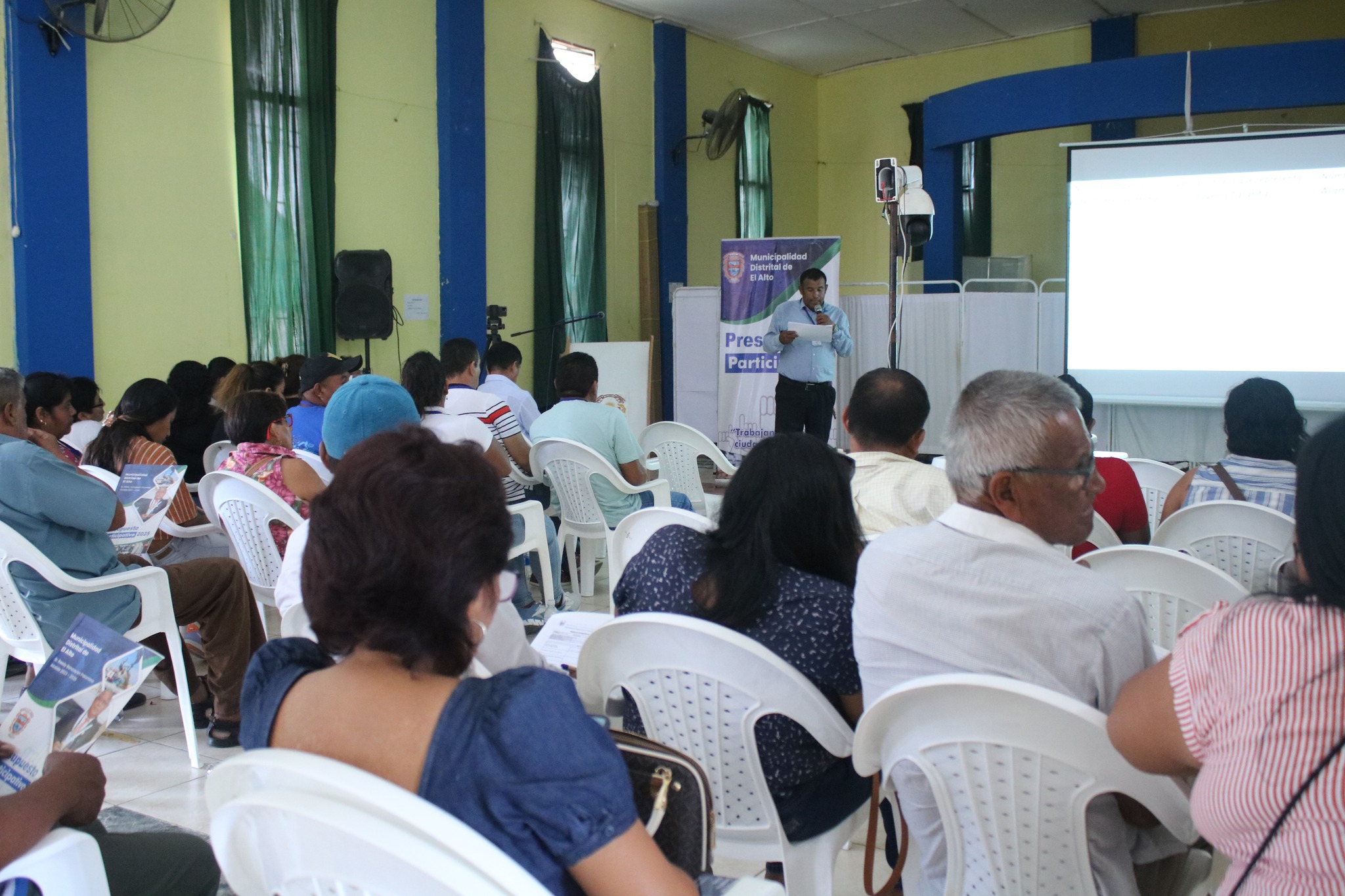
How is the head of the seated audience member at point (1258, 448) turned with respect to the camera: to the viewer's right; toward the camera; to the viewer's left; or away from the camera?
away from the camera

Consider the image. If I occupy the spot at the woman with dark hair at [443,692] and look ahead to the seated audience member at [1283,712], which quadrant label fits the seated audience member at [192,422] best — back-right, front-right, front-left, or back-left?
back-left

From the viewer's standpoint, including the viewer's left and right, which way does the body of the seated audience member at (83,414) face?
facing to the right of the viewer

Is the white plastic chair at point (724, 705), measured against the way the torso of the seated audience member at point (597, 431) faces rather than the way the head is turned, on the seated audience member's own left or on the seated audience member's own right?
on the seated audience member's own right

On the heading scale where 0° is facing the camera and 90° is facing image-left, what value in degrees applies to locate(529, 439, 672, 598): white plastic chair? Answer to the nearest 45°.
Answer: approximately 225°

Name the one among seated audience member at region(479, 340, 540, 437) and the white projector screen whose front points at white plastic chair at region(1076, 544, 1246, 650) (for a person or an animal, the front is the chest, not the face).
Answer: the white projector screen

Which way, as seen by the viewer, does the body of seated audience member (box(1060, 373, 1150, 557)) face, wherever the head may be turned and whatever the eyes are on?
away from the camera

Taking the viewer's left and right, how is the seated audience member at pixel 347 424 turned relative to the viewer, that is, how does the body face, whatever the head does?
facing away from the viewer and to the right of the viewer

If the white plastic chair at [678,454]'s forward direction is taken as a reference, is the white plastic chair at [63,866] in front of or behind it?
behind

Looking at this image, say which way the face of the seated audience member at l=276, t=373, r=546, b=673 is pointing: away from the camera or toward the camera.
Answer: away from the camera

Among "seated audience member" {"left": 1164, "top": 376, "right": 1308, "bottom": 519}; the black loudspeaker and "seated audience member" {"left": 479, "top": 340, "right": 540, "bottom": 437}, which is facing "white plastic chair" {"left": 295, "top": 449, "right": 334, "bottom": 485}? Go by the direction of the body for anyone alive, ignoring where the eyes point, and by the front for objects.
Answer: the black loudspeaker

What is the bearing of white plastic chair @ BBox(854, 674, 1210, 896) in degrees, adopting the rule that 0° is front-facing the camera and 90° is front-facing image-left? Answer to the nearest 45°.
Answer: approximately 225°

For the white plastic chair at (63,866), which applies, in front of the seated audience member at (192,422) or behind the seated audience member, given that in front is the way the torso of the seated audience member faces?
behind

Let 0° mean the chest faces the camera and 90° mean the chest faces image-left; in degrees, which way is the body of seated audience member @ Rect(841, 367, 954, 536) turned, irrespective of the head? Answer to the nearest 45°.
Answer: approximately 225°
